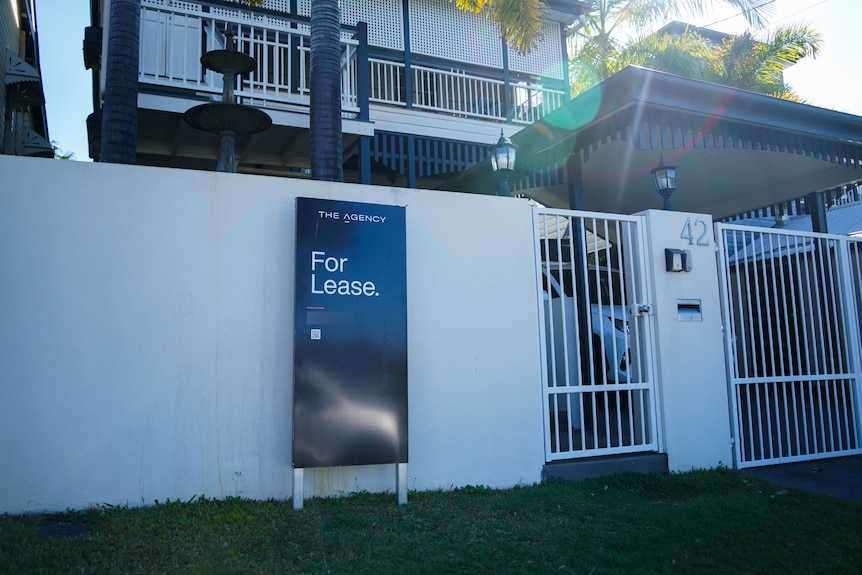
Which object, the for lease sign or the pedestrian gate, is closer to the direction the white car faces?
the pedestrian gate

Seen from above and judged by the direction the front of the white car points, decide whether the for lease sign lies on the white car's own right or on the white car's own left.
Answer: on the white car's own right

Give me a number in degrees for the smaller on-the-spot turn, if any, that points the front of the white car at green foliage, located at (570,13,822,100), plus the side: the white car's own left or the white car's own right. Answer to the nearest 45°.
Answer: approximately 135° to the white car's own left

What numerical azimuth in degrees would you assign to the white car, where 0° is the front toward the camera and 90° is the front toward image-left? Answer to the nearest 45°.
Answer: approximately 315°

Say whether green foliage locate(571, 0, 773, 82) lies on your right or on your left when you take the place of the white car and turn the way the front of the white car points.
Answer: on your left
